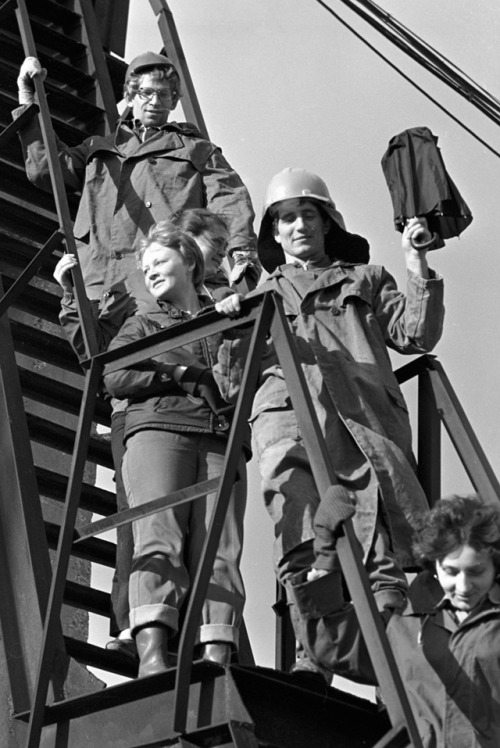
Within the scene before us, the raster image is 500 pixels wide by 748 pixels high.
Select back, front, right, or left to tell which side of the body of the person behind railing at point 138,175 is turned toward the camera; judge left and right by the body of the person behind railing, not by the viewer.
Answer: front

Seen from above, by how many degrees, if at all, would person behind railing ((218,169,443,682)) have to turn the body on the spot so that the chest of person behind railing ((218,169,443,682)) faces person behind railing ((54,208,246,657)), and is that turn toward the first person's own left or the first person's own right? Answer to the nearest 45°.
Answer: approximately 90° to the first person's own right

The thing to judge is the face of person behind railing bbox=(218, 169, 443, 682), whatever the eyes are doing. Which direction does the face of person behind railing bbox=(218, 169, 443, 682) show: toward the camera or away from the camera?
toward the camera

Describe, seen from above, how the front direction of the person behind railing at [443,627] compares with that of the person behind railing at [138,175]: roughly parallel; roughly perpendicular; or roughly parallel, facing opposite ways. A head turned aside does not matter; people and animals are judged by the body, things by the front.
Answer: roughly parallel

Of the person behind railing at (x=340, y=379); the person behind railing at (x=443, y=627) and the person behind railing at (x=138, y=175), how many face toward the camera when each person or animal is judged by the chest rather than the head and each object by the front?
3

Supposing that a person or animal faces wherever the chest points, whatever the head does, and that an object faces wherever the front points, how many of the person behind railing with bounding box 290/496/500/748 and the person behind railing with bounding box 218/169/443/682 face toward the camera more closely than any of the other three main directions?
2

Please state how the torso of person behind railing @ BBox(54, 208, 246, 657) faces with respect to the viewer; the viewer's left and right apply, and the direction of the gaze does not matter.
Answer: facing the viewer and to the left of the viewer

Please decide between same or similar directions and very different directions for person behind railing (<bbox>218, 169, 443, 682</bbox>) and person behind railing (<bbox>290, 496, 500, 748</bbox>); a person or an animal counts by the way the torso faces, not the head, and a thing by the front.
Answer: same or similar directions

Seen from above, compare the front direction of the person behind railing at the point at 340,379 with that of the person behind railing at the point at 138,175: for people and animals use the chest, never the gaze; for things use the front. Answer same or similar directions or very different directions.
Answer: same or similar directions

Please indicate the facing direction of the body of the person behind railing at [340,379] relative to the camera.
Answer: toward the camera

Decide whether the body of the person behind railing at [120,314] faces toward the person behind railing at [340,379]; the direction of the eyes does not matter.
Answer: no

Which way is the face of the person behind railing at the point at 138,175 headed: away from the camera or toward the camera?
toward the camera
